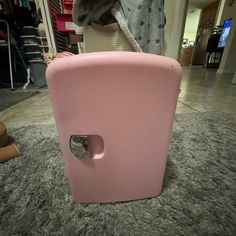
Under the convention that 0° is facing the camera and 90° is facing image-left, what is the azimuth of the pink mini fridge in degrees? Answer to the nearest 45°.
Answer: approximately 0°
